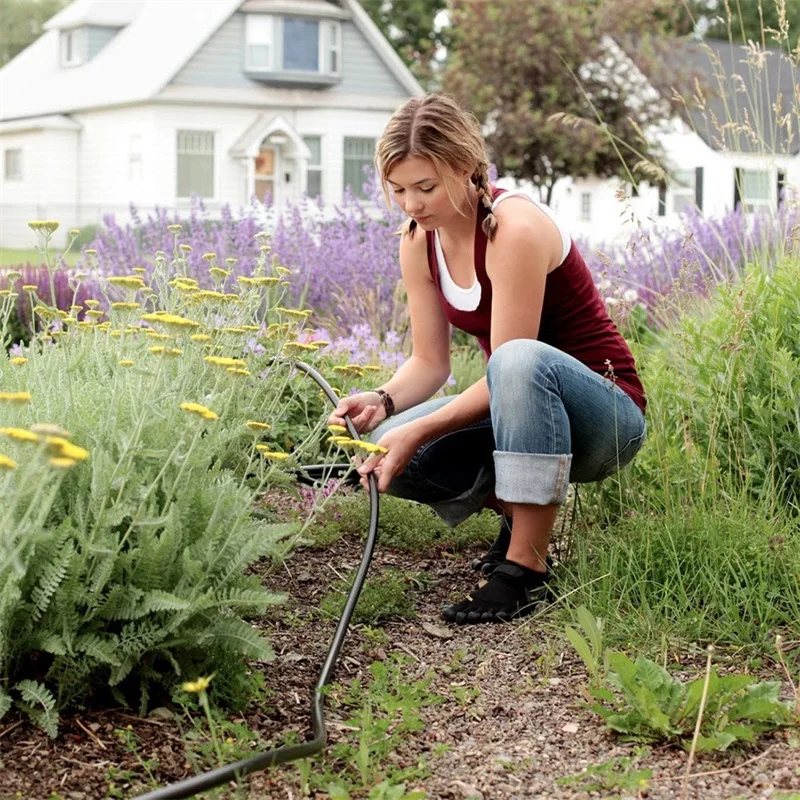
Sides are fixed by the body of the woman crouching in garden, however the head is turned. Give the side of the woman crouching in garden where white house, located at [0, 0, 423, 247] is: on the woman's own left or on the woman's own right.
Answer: on the woman's own right

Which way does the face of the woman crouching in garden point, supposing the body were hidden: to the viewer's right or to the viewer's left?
to the viewer's left

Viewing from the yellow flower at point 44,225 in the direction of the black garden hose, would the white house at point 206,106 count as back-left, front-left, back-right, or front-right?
back-left

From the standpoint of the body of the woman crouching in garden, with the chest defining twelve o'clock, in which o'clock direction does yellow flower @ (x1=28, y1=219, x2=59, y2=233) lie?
The yellow flower is roughly at 1 o'clock from the woman crouching in garden.

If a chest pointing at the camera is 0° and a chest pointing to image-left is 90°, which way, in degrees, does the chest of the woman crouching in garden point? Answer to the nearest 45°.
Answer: approximately 45°

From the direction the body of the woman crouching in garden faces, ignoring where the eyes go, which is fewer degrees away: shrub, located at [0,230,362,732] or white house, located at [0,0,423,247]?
the shrub

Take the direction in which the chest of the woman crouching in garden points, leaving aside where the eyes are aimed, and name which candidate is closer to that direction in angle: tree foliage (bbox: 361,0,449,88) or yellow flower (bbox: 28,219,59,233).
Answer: the yellow flower

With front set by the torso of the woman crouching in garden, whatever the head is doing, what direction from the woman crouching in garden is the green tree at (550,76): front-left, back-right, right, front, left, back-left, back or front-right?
back-right

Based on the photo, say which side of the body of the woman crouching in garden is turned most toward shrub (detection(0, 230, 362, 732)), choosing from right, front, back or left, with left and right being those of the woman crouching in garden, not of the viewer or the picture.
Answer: front

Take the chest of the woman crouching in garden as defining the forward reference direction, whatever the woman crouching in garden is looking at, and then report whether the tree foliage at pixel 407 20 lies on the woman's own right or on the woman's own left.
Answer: on the woman's own right
